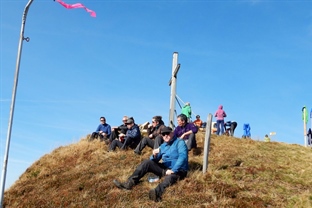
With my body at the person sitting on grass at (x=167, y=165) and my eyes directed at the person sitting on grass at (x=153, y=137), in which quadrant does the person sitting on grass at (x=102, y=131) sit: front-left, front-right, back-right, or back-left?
front-left

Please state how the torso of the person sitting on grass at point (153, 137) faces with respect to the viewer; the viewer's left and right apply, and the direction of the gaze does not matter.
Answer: facing the viewer and to the left of the viewer

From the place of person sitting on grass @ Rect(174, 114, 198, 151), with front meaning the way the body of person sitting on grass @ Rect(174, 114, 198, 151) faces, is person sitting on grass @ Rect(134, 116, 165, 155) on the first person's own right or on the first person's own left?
on the first person's own right

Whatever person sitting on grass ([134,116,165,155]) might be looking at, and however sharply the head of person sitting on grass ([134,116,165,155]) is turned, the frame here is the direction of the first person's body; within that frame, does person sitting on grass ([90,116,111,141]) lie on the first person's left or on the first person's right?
on the first person's right

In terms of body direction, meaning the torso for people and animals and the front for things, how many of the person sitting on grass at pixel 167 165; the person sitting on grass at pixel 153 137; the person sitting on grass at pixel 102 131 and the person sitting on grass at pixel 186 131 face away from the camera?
0

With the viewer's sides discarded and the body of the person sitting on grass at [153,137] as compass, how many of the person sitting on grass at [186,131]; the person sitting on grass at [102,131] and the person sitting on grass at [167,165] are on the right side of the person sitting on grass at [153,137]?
1

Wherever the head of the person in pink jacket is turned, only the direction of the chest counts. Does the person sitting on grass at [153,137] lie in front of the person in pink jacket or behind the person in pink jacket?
behind

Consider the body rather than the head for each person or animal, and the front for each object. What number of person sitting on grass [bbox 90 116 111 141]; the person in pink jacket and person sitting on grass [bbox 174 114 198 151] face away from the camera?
1

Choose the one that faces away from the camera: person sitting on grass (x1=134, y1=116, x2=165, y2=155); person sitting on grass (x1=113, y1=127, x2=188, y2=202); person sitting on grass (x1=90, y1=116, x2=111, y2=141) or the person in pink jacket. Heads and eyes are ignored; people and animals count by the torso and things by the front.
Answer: the person in pink jacket

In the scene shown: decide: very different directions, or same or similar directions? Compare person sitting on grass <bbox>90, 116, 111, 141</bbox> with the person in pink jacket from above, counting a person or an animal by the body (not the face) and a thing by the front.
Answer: very different directions

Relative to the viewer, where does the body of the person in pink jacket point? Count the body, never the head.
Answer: away from the camera

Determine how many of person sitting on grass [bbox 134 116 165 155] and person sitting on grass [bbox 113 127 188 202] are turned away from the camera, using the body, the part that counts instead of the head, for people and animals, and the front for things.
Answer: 0

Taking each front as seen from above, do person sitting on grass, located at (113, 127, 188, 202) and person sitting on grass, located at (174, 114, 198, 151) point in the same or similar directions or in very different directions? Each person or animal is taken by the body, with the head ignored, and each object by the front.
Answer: same or similar directions

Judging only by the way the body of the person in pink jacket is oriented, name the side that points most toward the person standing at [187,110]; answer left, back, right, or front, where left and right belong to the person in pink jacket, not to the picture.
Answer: left
